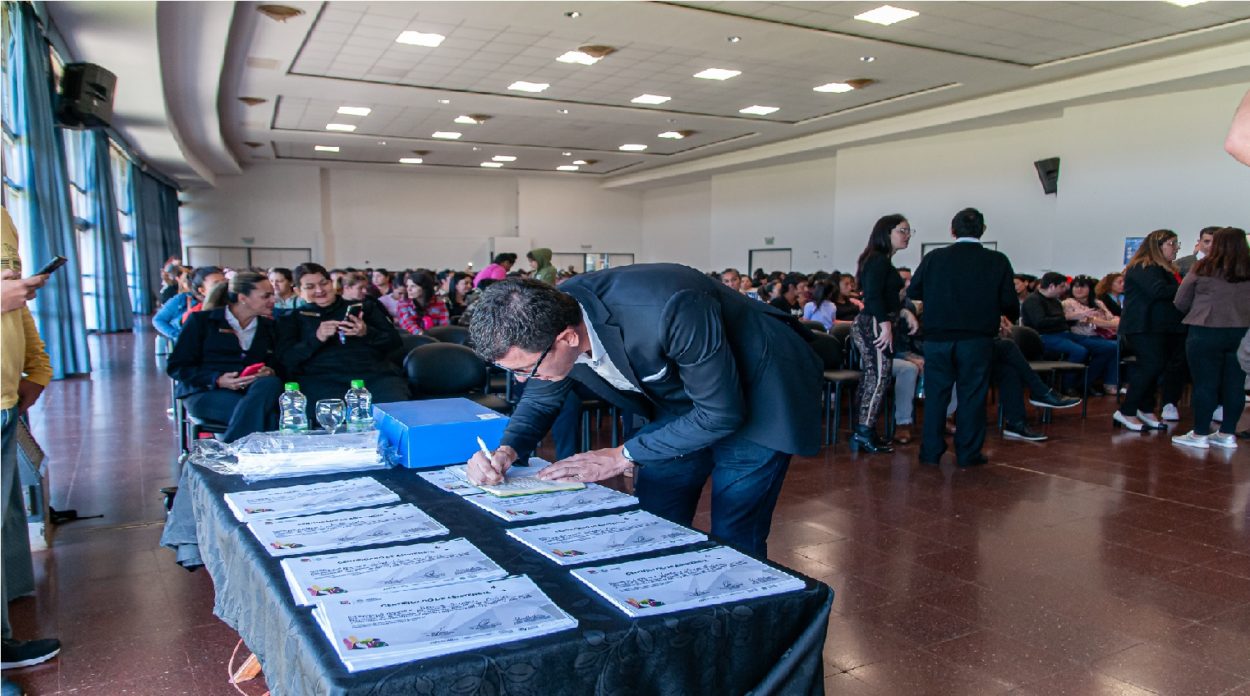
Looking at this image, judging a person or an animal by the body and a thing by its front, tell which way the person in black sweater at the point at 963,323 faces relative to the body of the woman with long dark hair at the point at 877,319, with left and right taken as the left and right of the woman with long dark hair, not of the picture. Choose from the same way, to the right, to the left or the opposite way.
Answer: to the left

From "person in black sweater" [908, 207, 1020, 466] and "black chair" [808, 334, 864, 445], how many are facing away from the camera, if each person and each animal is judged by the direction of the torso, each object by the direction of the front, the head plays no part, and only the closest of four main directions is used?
1

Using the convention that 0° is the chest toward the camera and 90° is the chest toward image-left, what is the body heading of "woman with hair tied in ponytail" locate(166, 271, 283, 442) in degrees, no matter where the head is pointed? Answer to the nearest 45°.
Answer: approximately 315°

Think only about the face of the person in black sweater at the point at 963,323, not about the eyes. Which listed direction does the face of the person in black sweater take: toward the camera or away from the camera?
away from the camera

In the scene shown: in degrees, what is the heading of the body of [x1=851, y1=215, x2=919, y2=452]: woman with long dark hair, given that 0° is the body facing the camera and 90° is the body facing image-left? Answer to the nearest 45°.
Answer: approximately 270°

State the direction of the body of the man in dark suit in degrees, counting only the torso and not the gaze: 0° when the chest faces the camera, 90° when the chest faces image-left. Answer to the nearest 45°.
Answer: approximately 45°

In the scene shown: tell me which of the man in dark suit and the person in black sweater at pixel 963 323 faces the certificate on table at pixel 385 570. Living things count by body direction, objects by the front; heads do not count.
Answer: the man in dark suit

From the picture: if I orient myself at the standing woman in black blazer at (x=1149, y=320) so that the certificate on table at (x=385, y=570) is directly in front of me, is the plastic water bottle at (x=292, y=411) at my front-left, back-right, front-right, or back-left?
front-right

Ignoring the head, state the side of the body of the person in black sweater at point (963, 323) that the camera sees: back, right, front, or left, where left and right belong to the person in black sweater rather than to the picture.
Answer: back

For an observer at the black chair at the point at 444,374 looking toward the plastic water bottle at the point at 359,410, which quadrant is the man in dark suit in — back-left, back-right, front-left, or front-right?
front-left

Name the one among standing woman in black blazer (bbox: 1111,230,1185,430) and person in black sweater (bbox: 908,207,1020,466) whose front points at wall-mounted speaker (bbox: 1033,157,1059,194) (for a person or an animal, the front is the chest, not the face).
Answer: the person in black sweater
